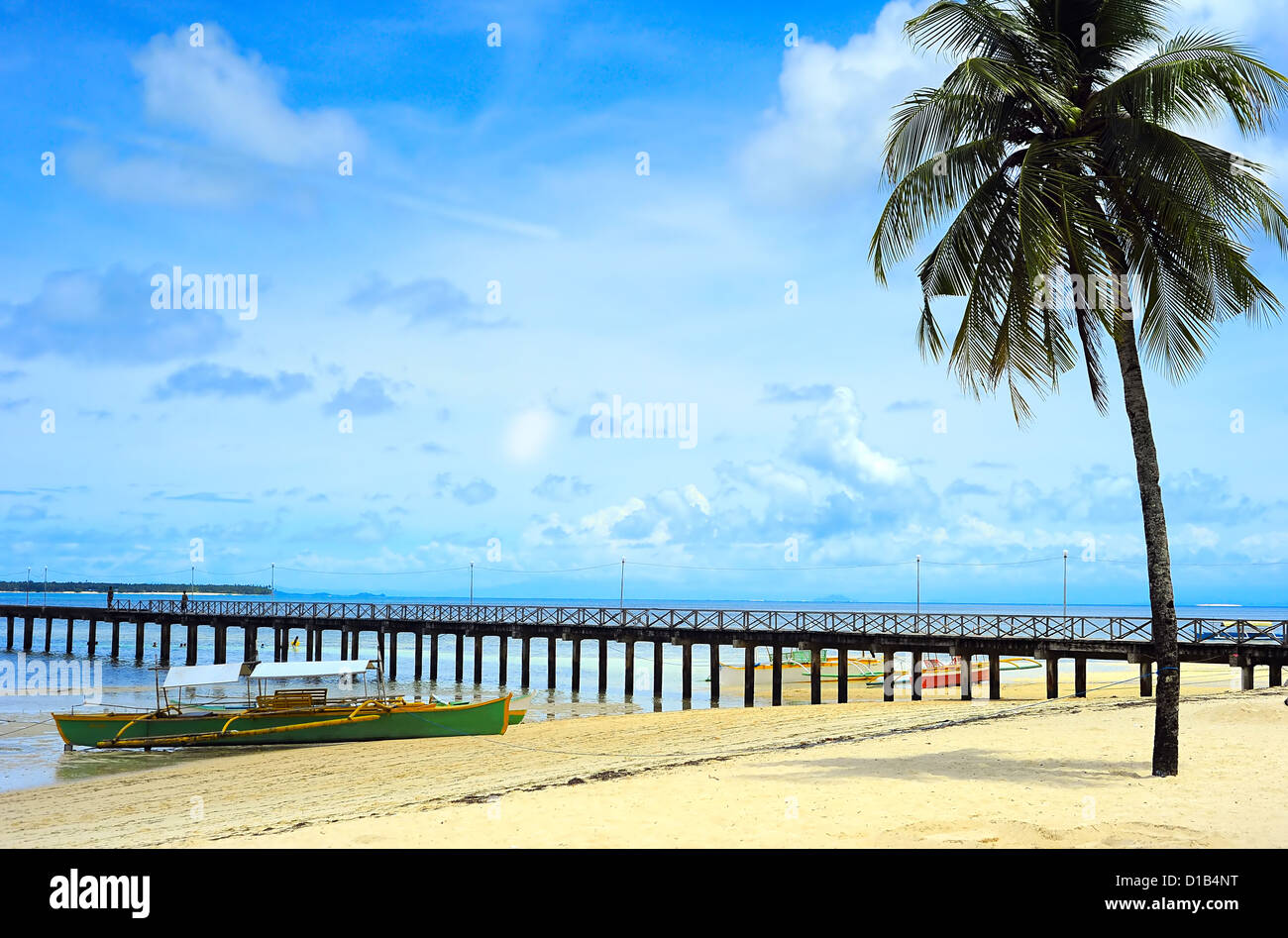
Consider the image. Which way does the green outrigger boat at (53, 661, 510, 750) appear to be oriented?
to the viewer's right
